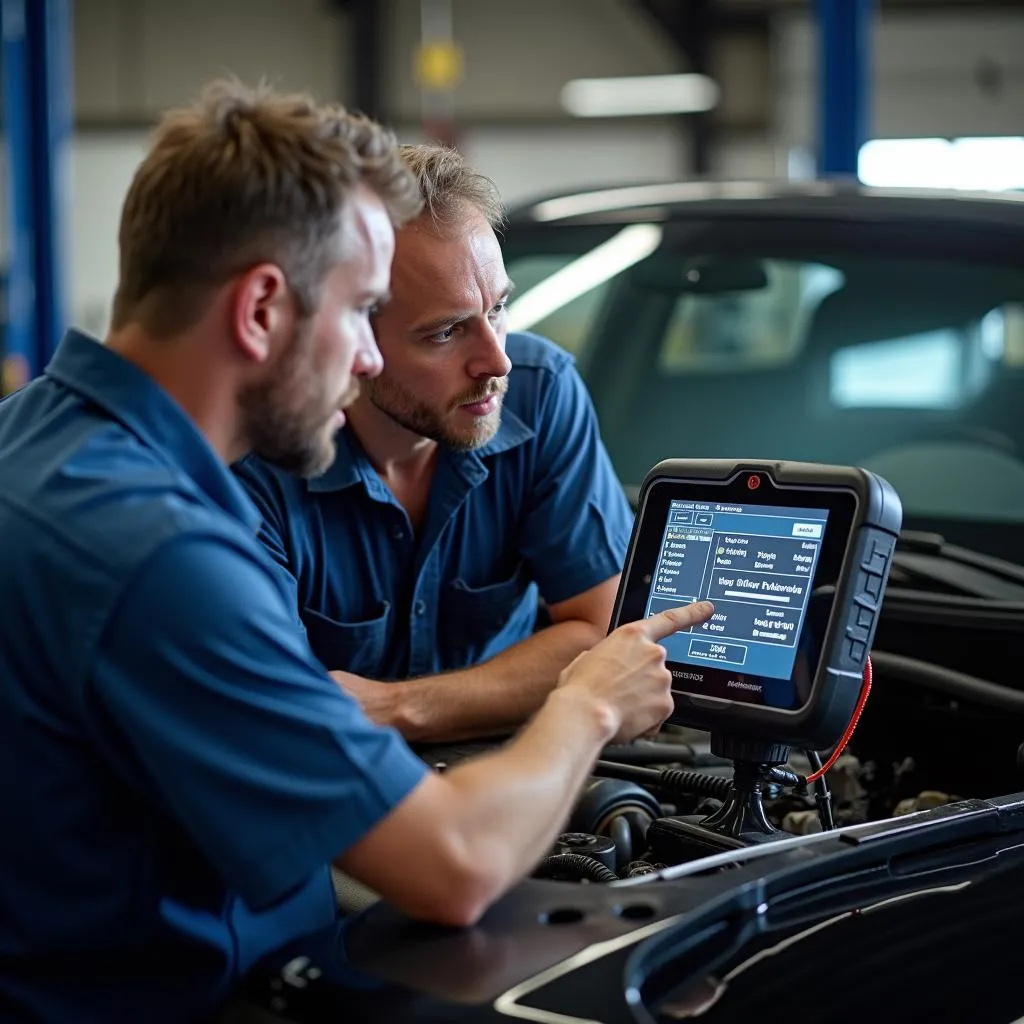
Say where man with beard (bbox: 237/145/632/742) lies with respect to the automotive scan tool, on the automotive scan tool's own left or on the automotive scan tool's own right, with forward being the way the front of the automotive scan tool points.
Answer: on the automotive scan tool's own right

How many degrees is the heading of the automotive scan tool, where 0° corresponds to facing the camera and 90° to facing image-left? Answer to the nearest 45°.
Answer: approximately 45°

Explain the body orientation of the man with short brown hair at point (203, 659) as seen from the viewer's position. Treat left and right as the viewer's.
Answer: facing away from the viewer and to the right of the viewer

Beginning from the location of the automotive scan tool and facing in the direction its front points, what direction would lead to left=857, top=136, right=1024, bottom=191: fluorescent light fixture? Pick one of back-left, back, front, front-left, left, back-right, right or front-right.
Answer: back-right

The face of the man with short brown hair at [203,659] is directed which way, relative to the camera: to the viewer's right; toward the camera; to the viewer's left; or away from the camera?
to the viewer's right

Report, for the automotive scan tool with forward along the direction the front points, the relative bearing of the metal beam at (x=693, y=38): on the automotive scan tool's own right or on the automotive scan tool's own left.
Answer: on the automotive scan tool's own right

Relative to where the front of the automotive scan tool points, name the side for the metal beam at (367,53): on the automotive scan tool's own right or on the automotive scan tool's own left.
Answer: on the automotive scan tool's own right

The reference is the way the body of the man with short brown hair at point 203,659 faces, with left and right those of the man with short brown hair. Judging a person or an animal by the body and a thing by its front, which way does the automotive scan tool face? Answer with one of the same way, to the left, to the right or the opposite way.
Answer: the opposite way

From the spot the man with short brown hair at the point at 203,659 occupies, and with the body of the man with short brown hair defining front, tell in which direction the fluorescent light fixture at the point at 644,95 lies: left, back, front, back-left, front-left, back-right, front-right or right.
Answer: front-left

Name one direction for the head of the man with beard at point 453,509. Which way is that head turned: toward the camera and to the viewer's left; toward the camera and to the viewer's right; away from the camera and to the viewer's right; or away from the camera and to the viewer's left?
toward the camera and to the viewer's right

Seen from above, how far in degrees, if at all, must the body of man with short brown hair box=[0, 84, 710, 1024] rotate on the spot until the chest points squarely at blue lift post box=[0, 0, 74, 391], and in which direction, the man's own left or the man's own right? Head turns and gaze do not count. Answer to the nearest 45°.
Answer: approximately 45° to the man's own left

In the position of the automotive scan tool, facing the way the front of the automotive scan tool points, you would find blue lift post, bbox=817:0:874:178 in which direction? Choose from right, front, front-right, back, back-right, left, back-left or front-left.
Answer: back-right
